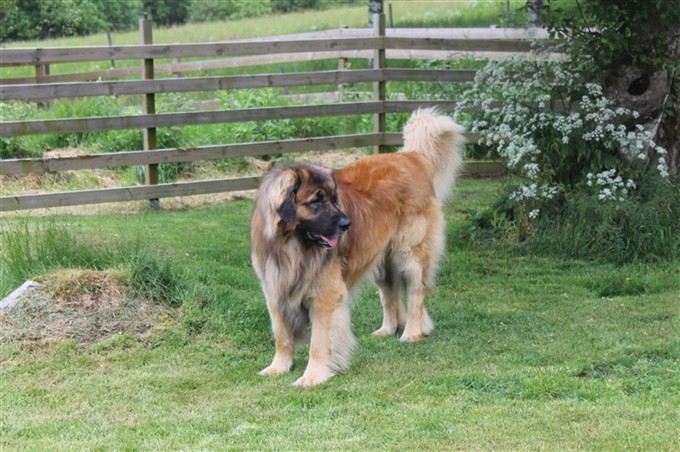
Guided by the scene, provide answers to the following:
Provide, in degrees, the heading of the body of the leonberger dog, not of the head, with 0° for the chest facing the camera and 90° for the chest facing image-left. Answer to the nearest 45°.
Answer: approximately 45°

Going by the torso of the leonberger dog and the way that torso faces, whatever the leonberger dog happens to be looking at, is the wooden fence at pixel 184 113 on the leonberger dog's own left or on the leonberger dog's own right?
on the leonberger dog's own right

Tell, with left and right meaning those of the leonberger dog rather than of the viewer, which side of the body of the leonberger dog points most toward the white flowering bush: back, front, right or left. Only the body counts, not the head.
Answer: back
